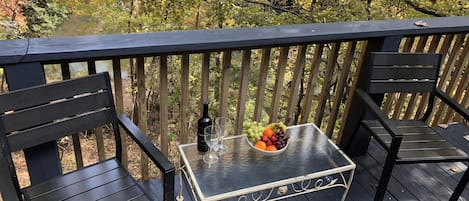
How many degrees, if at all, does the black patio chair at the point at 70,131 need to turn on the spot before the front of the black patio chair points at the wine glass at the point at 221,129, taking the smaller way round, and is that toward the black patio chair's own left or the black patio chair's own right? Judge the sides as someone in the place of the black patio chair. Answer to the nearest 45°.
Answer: approximately 45° to the black patio chair's own left

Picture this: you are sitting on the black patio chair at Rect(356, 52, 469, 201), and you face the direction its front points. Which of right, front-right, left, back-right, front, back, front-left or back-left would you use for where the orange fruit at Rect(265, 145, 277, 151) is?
right

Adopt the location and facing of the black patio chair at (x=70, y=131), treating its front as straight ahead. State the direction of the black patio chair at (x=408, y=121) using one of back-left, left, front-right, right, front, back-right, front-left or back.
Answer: front-left

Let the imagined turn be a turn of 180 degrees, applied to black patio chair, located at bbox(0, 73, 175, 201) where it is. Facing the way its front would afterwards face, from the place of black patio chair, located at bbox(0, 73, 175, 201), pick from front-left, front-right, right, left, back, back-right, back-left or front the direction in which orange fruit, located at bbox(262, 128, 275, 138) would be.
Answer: back-right

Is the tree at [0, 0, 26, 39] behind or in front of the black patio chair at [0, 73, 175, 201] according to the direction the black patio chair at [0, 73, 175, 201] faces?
behind

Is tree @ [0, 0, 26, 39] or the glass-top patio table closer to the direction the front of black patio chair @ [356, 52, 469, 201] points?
the glass-top patio table

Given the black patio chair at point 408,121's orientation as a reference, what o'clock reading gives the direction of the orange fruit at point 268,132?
The orange fruit is roughly at 3 o'clock from the black patio chair.

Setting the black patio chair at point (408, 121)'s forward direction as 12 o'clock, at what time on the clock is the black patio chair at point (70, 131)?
the black patio chair at point (70, 131) is roughly at 3 o'clock from the black patio chair at point (408, 121).

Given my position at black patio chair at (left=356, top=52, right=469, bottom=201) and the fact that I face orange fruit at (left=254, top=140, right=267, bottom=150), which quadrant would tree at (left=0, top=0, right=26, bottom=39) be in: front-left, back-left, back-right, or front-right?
front-right

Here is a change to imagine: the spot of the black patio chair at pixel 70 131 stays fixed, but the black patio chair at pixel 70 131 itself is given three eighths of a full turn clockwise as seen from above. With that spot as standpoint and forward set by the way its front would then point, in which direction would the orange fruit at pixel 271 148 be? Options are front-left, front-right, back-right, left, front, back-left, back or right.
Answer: back

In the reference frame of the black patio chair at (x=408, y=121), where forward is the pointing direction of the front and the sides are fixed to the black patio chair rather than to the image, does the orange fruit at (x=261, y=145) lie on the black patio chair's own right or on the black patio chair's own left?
on the black patio chair's own right

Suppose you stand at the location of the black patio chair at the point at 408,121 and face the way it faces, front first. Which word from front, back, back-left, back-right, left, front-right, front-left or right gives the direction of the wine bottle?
right

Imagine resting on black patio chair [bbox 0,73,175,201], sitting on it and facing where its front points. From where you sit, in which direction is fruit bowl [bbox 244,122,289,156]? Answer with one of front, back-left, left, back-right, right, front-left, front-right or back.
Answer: front-left

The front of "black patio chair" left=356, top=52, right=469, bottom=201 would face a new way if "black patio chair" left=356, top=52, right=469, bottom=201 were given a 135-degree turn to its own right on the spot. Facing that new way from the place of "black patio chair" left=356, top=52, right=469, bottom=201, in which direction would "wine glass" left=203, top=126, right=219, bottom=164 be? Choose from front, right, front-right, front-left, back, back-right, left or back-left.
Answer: front-left

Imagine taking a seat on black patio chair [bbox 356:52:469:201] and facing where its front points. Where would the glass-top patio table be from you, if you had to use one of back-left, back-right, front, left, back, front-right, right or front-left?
right
